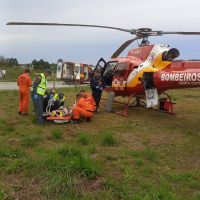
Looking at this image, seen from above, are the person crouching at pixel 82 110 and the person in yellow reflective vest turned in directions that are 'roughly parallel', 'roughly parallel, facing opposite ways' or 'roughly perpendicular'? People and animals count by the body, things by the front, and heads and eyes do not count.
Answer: roughly parallel, facing opposite ways

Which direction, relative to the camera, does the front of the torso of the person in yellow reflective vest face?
to the viewer's right

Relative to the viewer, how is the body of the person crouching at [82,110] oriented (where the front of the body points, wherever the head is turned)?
to the viewer's left

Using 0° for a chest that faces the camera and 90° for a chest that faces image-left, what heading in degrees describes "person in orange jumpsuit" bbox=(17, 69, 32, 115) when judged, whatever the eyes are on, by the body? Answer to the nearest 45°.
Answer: approximately 225°

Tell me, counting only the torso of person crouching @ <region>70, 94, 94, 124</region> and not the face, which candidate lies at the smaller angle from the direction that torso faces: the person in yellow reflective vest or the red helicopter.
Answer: the person in yellow reflective vest

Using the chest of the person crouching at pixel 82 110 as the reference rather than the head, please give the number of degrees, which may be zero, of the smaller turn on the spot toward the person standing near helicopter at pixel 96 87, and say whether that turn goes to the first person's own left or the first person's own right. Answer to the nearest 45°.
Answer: approximately 90° to the first person's own right

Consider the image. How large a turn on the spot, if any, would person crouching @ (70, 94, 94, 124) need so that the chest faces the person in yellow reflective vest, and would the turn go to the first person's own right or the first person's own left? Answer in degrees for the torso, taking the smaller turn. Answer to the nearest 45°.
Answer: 0° — they already face them

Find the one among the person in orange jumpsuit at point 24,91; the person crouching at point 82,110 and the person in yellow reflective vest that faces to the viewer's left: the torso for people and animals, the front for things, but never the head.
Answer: the person crouching

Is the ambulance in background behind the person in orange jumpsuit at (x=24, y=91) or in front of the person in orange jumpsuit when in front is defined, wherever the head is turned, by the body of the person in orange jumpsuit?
in front

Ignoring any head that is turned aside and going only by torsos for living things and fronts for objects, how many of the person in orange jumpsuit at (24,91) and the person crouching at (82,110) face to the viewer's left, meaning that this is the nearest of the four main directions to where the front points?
1
